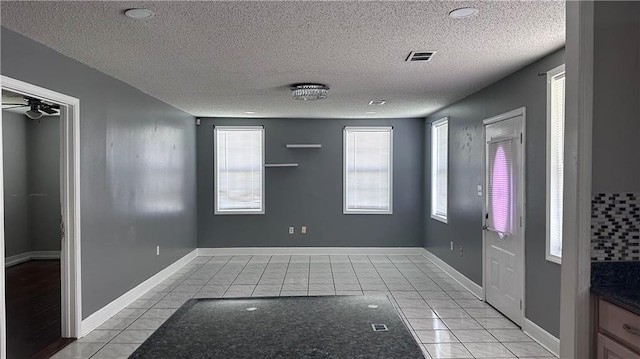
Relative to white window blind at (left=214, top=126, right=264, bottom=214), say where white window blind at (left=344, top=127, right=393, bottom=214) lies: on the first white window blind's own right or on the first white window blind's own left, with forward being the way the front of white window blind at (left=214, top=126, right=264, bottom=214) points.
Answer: on the first white window blind's own left

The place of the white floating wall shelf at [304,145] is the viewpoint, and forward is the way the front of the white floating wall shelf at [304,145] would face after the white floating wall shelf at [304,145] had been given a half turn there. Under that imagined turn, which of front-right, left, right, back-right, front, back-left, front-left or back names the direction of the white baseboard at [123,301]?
back-left

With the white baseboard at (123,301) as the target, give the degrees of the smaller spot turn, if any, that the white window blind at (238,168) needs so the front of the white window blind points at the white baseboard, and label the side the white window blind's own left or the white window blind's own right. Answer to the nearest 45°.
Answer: approximately 45° to the white window blind's own right

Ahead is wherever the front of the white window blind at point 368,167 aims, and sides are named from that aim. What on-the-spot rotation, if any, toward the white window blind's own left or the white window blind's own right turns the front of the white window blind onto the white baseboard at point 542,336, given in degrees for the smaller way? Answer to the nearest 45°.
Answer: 0° — it already faces it

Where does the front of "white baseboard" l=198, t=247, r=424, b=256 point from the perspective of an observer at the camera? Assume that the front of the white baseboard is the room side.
facing the viewer

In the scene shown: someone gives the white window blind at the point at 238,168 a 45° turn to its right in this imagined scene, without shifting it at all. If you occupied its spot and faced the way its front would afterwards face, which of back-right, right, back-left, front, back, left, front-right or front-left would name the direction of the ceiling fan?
front

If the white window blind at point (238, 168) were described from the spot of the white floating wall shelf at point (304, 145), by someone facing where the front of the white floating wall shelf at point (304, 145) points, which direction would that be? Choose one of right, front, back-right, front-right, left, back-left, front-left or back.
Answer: right

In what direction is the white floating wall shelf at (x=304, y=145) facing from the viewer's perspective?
toward the camera

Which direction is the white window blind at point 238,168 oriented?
toward the camera

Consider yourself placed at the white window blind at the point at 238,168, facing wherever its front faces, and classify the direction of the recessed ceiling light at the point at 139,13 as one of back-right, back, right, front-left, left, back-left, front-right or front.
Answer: front

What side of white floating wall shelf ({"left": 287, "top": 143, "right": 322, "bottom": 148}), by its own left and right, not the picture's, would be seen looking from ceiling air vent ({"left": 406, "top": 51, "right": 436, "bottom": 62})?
front

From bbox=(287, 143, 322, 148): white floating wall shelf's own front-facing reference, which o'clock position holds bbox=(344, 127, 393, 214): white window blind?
The white window blind is roughly at 9 o'clock from the white floating wall shelf.

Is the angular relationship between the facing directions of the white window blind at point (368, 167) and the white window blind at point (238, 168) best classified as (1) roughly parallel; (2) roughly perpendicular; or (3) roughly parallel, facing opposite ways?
roughly parallel

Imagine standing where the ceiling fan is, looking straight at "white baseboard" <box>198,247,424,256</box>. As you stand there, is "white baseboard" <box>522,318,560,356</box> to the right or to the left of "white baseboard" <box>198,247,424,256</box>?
right
